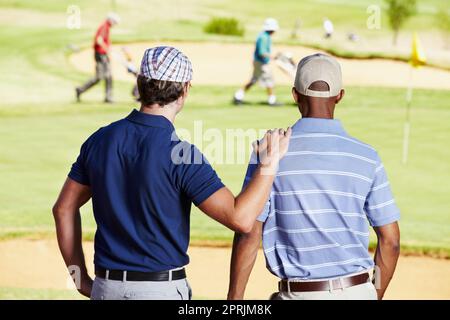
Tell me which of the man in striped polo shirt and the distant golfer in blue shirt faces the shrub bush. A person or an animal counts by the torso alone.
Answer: the man in striped polo shirt

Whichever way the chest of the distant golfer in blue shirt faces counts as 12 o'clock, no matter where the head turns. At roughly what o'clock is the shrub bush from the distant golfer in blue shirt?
The shrub bush is roughly at 9 o'clock from the distant golfer in blue shirt.

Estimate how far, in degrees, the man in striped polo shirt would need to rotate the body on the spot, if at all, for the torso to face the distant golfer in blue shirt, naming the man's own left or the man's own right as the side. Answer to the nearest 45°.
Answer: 0° — they already face them

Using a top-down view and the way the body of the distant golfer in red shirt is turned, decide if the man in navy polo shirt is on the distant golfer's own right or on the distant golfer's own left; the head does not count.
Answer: on the distant golfer's own right

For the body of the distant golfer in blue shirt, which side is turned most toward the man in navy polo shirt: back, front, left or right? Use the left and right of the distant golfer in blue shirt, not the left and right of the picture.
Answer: right

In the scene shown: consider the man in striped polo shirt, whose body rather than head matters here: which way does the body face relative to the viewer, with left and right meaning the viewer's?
facing away from the viewer

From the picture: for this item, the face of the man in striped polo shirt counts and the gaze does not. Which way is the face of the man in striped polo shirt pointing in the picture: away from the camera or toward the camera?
away from the camera

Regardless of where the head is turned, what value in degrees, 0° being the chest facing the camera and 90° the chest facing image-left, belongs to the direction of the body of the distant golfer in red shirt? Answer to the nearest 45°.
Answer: approximately 270°

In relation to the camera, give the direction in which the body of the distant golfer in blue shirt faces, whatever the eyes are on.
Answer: to the viewer's right

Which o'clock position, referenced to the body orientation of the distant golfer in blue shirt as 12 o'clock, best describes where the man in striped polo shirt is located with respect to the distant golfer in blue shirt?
The man in striped polo shirt is roughly at 3 o'clock from the distant golfer in blue shirt.

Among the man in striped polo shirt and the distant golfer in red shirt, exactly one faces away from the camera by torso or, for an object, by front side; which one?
the man in striped polo shirt
